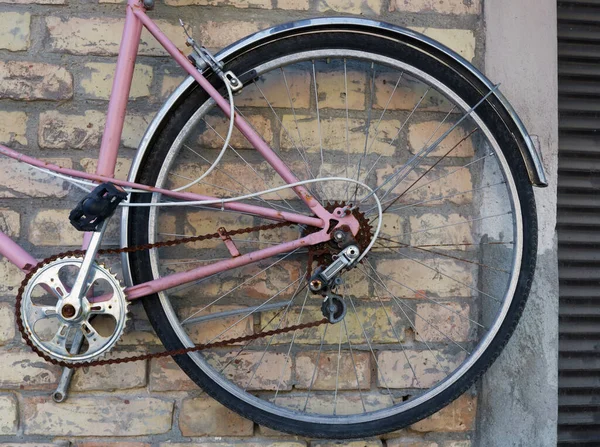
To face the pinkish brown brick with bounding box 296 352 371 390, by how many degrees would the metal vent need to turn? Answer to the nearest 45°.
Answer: approximately 45° to its right

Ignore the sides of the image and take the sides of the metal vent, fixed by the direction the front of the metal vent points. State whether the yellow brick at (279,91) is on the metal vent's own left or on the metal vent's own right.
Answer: on the metal vent's own right

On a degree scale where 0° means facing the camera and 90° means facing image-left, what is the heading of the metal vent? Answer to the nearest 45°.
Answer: approximately 0°

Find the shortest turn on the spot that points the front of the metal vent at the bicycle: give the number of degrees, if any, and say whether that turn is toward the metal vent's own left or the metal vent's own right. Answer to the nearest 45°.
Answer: approximately 45° to the metal vent's own right

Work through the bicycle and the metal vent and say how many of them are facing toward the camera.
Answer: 1

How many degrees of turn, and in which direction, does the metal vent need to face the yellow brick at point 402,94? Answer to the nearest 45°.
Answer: approximately 45° to its right

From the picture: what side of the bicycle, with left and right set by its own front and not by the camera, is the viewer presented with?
left

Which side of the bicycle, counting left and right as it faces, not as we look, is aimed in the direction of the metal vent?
back
